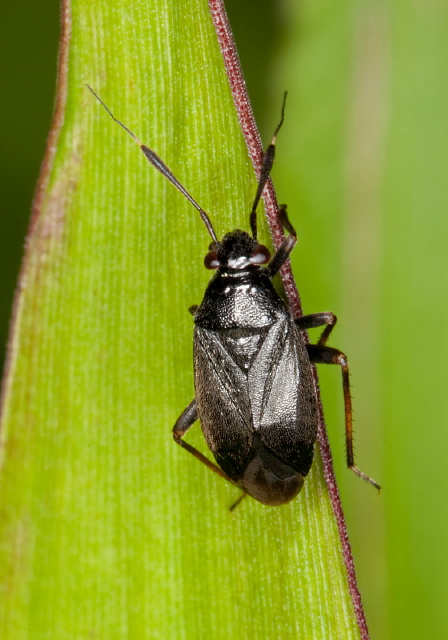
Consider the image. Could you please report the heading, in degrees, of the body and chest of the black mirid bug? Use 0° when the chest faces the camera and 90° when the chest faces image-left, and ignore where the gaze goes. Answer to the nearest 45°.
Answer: approximately 180°
